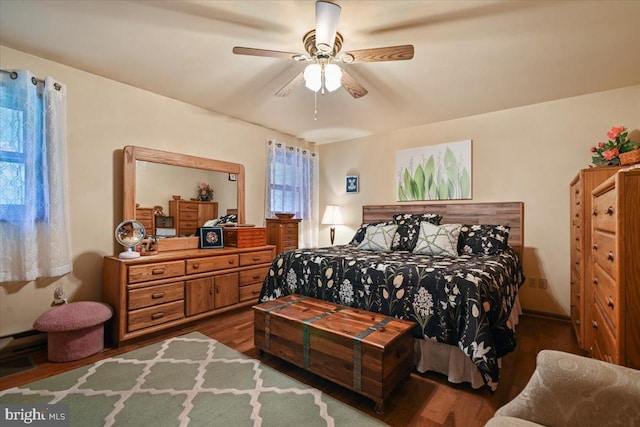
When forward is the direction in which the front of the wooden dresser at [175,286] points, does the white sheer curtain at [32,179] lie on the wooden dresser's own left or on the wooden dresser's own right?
on the wooden dresser's own right

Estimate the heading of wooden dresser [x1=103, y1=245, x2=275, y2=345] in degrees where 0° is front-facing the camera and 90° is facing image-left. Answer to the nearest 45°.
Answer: approximately 315°

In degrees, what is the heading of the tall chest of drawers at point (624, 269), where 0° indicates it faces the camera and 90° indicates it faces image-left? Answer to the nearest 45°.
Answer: approximately 90°

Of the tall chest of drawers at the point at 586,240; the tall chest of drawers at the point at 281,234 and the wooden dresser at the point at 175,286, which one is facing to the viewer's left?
the tall chest of drawers at the point at 586,240

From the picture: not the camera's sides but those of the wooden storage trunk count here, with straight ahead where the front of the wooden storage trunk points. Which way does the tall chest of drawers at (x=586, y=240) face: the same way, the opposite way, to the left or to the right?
to the right

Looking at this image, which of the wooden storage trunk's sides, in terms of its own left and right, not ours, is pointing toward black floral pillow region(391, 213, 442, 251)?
back

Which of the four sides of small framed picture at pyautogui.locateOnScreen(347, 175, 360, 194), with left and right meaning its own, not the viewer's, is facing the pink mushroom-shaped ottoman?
front

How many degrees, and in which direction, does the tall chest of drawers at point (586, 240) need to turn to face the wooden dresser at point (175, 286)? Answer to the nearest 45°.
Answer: approximately 45° to its left

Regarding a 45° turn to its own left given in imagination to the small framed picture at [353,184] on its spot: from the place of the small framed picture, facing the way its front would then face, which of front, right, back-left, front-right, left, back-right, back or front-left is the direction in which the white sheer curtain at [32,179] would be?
front-right

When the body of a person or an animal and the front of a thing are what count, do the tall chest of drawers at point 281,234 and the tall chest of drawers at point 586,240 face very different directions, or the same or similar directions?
very different directions

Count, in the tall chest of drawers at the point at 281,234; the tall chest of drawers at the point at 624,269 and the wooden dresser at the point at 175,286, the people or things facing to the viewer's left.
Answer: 1

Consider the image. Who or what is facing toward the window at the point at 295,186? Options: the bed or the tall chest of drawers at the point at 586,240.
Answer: the tall chest of drawers

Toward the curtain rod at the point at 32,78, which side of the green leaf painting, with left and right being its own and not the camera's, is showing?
front

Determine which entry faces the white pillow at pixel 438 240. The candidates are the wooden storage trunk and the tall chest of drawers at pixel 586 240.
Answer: the tall chest of drawers

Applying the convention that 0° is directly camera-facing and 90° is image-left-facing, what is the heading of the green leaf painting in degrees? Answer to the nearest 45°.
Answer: approximately 45°
